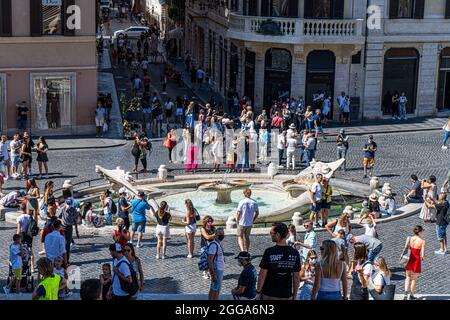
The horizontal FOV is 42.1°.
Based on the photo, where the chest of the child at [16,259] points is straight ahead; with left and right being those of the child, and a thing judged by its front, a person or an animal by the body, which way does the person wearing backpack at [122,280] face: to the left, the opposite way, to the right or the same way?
the opposite way

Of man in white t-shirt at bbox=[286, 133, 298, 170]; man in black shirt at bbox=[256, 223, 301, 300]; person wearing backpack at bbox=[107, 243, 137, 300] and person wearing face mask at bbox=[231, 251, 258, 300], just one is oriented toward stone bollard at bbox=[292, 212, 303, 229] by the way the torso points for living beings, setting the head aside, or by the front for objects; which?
the man in black shirt

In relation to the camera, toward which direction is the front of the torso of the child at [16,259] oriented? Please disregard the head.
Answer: to the viewer's right

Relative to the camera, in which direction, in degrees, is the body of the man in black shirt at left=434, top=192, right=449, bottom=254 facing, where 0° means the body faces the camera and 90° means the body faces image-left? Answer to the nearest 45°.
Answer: approximately 90°

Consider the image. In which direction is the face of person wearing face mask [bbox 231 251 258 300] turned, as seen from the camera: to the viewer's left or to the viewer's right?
to the viewer's left

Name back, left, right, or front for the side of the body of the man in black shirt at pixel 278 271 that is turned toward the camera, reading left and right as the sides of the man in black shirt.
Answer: back

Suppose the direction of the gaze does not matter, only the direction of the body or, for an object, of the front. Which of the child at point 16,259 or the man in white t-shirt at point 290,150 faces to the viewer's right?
the child

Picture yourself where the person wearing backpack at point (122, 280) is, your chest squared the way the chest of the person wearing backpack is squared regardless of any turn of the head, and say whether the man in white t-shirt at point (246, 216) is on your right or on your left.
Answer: on your right
